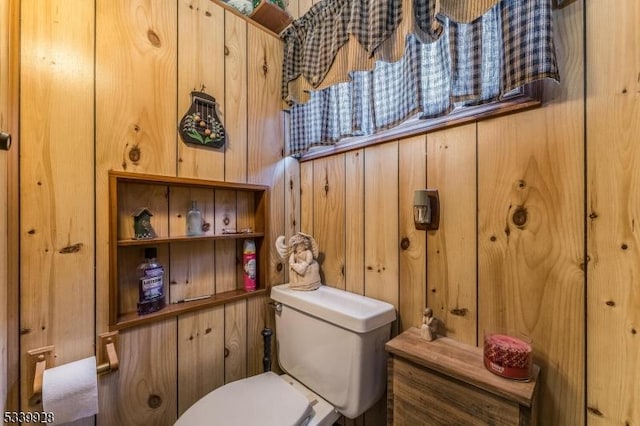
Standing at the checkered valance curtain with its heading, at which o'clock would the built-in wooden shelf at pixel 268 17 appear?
The built-in wooden shelf is roughly at 2 o'clock from the checkered valance curtain.

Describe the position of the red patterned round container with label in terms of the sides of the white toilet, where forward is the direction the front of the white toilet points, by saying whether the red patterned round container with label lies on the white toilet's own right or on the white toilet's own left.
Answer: on the white toilet's own left

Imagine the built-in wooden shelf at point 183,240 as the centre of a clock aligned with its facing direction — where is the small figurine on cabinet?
The small figurine on cabinet is roughly at 12 o'clock from the built-in wooden shelf.

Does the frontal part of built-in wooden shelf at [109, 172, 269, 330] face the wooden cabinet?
yes

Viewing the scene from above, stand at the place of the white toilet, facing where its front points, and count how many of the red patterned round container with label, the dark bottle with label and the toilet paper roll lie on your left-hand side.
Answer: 1

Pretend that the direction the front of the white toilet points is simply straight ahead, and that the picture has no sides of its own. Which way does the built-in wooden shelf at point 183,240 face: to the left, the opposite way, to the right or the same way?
to the left

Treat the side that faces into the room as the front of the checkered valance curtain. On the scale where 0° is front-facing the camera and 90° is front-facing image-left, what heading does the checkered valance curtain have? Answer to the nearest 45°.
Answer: approximately 45°

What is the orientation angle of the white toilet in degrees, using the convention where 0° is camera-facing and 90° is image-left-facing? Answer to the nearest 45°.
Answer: approximately 45°
